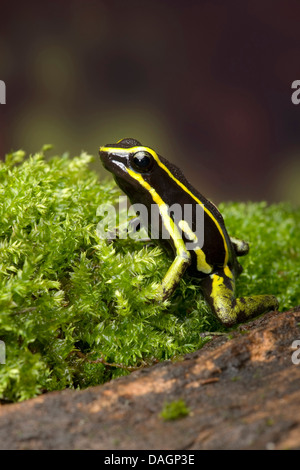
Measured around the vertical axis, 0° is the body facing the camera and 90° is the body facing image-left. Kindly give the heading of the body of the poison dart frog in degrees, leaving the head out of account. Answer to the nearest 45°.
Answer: approximately 90°
